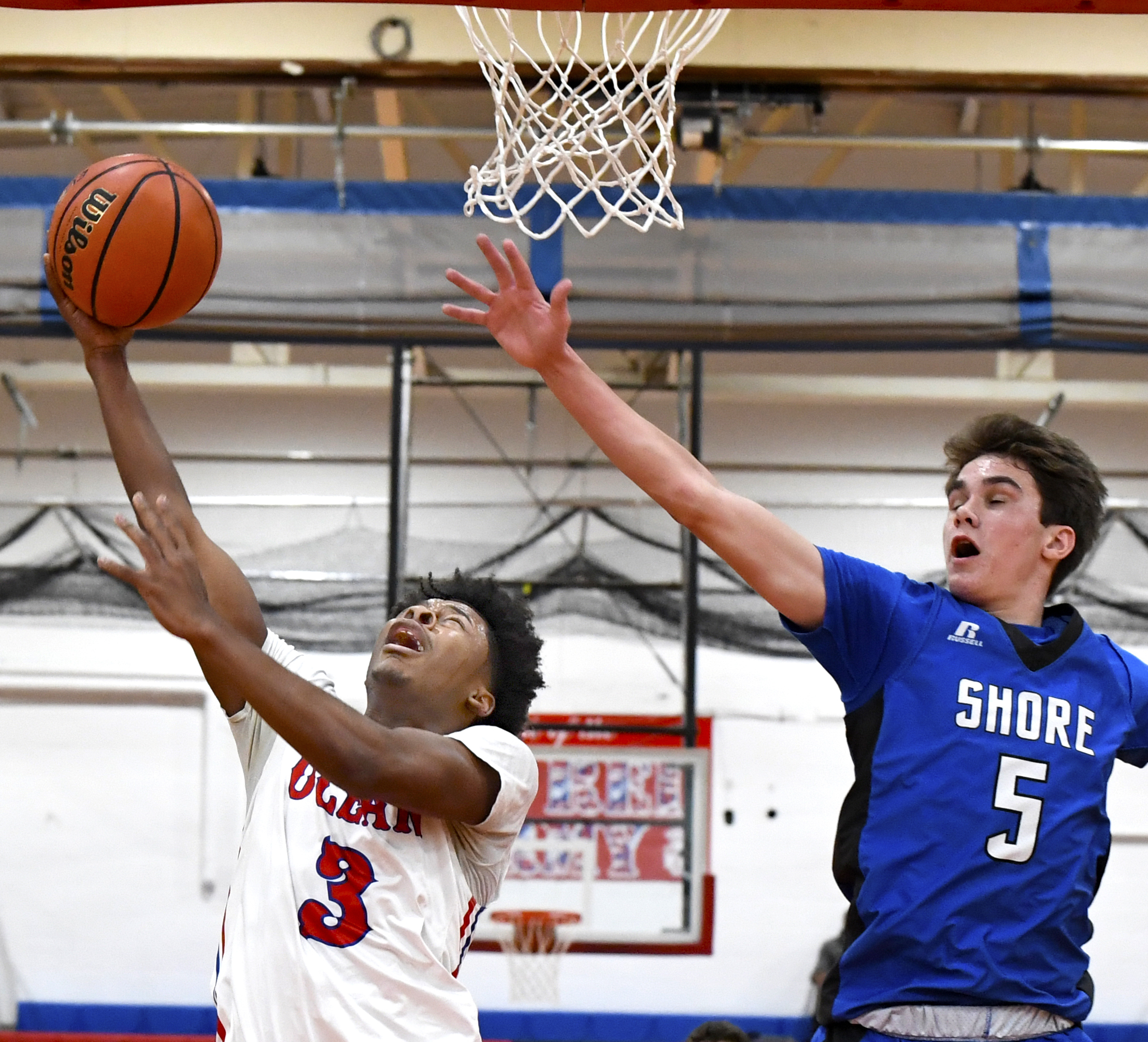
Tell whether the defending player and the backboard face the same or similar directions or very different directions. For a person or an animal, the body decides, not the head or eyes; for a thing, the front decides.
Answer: same or similar directions

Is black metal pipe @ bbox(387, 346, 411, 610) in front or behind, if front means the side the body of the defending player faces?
behind

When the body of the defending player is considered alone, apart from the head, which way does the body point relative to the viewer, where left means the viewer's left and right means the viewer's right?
facing the viewer

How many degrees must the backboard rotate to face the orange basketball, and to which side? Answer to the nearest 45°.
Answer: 0° — it already faces it

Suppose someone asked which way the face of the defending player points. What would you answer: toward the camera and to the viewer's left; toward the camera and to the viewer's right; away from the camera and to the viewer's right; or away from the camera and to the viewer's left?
toward the camera and to the viewer's left

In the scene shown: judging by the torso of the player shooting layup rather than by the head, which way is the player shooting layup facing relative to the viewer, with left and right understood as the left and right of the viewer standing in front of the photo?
facing the viewer and to the left of the viewer

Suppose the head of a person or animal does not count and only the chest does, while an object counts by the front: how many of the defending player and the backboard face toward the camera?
2

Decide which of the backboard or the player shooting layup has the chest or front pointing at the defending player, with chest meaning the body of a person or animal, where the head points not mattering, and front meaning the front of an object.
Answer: the backboard

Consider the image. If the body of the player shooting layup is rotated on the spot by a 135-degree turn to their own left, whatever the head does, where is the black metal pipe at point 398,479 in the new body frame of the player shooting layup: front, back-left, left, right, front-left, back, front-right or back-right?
left

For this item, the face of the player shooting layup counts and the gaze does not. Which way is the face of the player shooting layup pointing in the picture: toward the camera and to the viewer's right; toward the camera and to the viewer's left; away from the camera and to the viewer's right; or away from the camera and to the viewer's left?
toward the camera and to the viewer's left

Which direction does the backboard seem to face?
toward the camera
